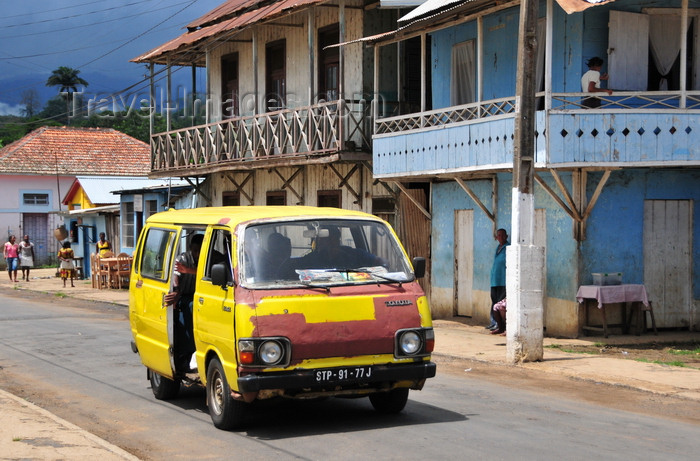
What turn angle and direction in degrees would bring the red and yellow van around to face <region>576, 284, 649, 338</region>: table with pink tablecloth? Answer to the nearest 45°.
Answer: approximately 90° to its left

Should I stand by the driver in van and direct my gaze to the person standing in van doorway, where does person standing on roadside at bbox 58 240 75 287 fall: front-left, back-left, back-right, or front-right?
front-right

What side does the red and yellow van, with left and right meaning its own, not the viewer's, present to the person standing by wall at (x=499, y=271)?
left

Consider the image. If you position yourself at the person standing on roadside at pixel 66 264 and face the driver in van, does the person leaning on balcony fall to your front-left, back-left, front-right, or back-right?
front-left

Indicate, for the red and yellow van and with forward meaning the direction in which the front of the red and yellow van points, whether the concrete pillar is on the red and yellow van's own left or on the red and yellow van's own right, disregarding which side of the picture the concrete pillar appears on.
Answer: on the red and yellow van's own left

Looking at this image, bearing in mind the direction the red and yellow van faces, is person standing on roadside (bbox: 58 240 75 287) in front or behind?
behind

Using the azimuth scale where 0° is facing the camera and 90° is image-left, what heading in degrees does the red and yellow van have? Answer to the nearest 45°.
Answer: approximately 315°

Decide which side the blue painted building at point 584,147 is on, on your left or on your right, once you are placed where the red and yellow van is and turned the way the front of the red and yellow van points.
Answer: on your left

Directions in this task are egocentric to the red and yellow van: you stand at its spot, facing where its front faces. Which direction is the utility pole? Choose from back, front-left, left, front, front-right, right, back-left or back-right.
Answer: left
